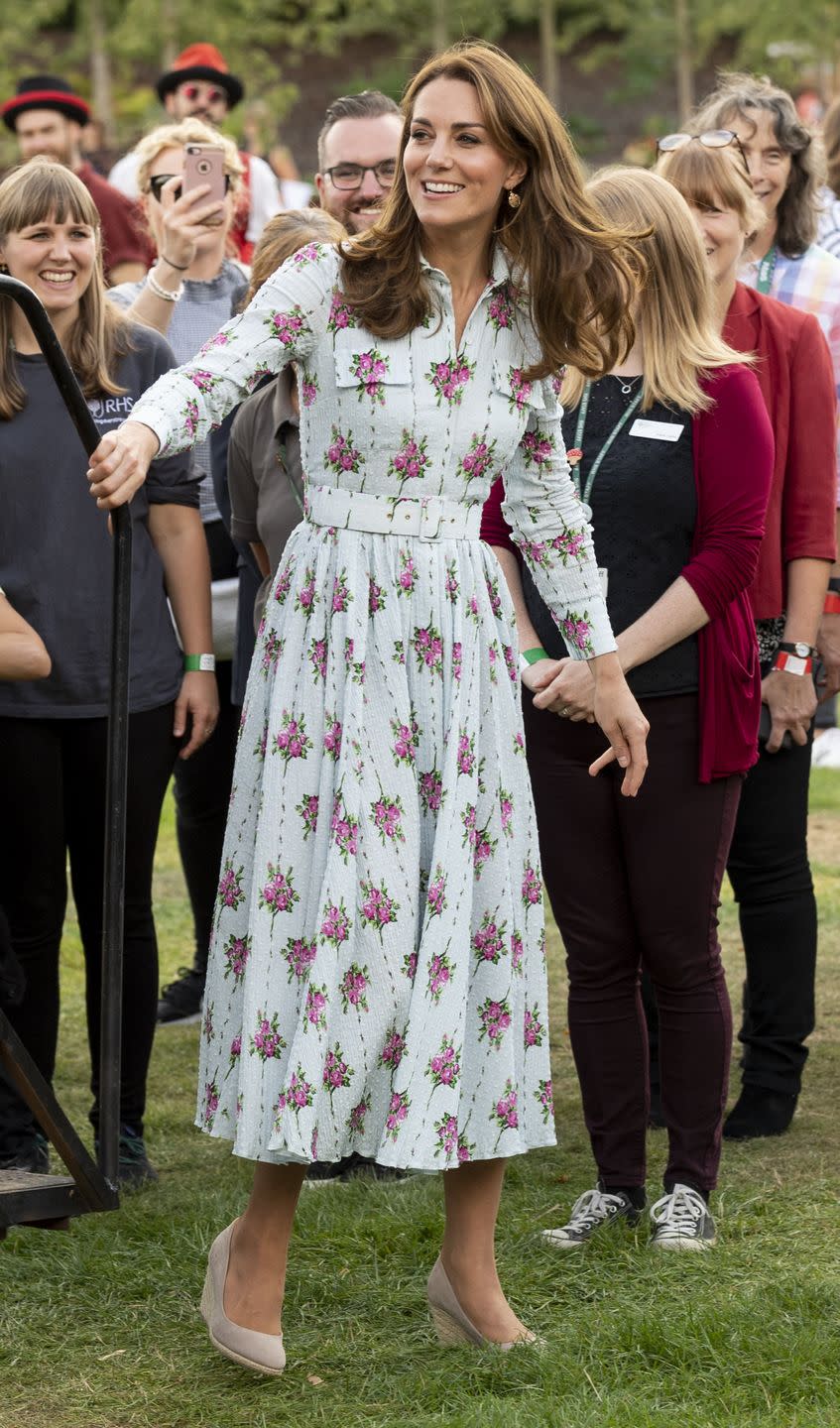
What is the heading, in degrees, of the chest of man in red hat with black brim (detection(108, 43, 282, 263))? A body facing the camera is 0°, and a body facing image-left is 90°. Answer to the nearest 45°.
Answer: approximately 0°

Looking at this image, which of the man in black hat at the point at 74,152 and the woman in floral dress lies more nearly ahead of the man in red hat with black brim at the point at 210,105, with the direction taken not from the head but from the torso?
the woman in floral dress

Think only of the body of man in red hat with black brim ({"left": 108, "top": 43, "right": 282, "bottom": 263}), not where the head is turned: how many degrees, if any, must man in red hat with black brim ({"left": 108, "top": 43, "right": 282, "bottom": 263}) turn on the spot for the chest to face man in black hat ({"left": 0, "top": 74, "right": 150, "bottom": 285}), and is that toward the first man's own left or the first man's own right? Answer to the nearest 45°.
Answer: approximately 45° to the first man's own right

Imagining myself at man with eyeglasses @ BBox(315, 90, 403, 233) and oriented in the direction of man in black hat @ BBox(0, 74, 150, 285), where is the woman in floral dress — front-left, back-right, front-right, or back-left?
back-left

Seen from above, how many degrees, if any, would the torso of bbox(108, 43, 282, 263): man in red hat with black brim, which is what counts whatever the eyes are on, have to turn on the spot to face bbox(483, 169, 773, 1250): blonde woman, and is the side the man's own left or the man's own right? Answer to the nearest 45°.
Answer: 0° — they already face them

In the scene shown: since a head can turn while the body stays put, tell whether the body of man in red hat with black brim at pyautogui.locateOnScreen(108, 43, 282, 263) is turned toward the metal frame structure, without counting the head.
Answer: yes

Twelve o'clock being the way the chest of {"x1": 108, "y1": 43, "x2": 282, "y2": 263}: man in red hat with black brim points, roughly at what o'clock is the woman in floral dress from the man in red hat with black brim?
The woman in floral dress is roughly at 12 o'clock from the man in red hat with black brim.
